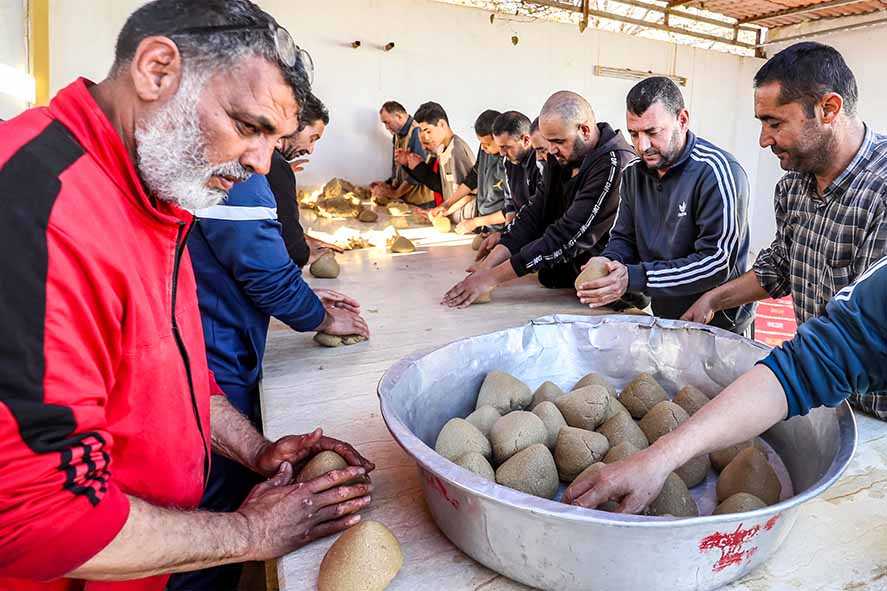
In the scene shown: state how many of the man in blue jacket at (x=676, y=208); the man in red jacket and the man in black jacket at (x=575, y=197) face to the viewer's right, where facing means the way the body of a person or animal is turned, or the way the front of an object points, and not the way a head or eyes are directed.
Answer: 1

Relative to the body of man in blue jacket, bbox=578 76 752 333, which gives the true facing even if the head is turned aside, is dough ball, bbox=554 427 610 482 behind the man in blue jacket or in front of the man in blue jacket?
in front

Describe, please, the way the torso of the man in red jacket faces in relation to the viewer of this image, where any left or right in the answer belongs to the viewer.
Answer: facing to the right of the viewer

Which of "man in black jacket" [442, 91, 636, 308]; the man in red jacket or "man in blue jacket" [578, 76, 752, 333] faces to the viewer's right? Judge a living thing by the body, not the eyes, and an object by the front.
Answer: the man in red jacket

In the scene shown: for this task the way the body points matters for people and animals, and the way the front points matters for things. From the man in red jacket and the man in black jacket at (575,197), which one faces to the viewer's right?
the man in red jacket

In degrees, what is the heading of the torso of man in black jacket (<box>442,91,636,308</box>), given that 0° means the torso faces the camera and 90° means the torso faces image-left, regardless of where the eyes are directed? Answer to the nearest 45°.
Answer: approximately 45°

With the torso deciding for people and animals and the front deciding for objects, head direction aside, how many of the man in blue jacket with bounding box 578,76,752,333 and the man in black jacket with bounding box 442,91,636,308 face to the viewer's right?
0

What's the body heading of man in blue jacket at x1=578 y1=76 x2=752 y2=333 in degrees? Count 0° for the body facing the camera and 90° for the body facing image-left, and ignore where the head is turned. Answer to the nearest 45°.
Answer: approximately 45°

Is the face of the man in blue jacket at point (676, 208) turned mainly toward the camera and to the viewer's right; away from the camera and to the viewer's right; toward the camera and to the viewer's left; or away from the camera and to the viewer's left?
toward the camera and to the viewer's left

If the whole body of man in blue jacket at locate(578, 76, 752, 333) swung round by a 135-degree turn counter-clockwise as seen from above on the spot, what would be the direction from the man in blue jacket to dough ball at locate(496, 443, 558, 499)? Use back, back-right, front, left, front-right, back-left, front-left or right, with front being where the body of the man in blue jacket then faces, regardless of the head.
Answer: right

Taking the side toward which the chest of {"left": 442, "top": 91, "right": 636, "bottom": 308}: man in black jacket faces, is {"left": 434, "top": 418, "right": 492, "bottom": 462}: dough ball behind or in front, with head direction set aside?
in front

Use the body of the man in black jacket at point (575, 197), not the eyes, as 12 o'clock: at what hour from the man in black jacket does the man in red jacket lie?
The man in red jacket is roughly at 11 o'clock from the man in black jacket.
